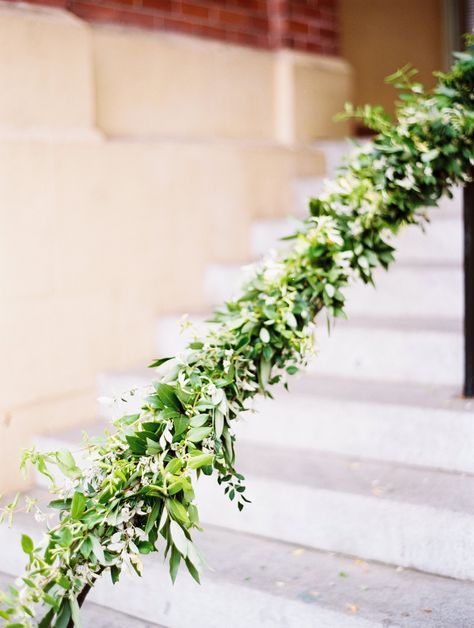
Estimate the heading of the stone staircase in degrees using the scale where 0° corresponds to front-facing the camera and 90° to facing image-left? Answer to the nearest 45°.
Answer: approximately 45°
